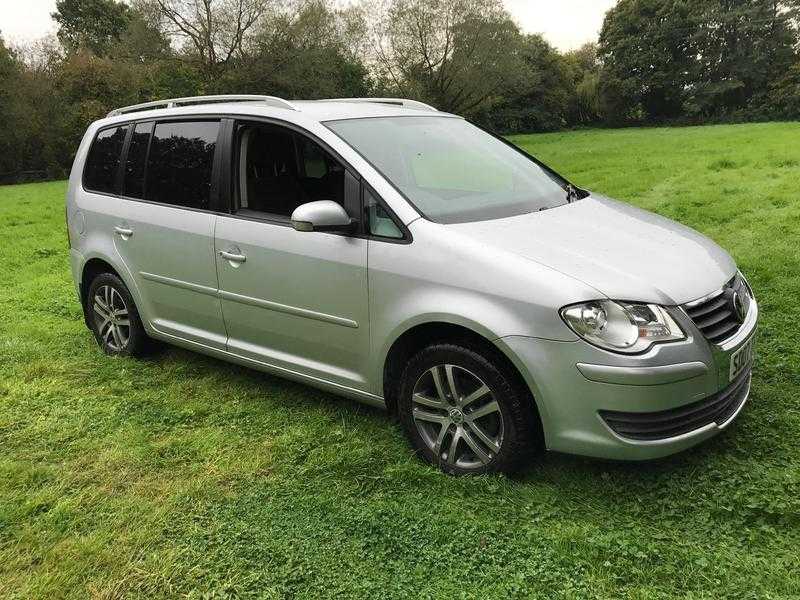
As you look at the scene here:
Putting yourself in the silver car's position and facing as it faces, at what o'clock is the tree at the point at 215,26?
The tree is roughly at 7 o'clock from the silver car.

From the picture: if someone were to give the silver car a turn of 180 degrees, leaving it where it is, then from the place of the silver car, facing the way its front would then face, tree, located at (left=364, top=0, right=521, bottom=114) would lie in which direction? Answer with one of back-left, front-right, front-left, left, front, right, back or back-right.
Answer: front-right

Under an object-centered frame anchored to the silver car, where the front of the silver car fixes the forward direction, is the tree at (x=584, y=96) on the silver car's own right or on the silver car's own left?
on the silver car's own left

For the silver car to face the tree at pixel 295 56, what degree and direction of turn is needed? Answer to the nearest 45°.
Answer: approximately 135° to its left

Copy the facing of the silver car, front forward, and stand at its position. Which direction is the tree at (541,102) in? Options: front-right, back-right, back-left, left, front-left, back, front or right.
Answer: back-left
